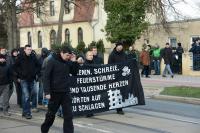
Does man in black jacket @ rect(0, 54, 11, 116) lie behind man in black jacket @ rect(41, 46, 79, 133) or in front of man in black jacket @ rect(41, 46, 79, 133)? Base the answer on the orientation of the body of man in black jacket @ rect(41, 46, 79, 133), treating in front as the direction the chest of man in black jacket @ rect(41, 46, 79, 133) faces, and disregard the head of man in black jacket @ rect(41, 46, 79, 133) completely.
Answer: behind

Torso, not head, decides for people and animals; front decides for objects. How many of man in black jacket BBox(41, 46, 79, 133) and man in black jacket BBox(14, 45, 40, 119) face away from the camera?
0

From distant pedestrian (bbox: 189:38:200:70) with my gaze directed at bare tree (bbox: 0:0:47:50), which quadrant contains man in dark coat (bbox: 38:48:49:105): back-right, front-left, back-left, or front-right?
front-left

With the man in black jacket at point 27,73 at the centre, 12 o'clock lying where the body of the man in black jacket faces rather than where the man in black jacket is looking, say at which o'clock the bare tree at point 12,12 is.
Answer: The bare tree is roughly at 6 o'clock from the man in black jacket.

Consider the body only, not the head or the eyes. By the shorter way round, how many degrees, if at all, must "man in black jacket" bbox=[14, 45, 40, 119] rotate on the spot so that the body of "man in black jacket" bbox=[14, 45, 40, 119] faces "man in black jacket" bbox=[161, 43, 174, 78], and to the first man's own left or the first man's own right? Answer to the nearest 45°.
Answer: approximately 135° to the first man's own left

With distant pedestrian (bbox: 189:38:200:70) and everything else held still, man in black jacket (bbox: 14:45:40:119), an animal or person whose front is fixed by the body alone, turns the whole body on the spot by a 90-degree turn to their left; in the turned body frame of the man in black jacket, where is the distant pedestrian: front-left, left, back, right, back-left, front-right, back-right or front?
front-left

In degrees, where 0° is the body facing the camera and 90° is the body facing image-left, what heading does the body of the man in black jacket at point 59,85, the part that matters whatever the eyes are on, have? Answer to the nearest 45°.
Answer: approximately 315°

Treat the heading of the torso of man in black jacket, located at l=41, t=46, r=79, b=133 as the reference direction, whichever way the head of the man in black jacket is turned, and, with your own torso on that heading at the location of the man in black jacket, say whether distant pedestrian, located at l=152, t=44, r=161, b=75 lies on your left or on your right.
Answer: on your left

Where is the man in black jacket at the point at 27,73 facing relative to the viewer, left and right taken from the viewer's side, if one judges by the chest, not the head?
facing the viewer

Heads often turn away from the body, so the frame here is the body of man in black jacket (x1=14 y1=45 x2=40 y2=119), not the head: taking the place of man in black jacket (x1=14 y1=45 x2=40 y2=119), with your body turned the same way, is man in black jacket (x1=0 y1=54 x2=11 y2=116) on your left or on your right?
on your right

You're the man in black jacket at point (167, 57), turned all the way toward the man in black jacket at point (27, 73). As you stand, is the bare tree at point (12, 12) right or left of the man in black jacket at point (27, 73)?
right
